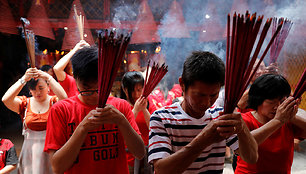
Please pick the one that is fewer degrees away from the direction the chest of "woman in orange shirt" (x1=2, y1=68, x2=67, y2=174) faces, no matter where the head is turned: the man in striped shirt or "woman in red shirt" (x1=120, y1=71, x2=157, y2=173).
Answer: the man in striped shirt

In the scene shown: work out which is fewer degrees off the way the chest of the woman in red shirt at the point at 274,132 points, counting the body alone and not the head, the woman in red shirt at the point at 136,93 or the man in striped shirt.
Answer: the man in striped shirt

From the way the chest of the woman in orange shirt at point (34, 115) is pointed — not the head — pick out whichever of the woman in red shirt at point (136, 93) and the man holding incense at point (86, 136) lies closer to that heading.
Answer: the man holding incense

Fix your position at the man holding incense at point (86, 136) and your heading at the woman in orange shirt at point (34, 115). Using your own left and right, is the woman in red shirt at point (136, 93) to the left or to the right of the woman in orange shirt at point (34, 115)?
right

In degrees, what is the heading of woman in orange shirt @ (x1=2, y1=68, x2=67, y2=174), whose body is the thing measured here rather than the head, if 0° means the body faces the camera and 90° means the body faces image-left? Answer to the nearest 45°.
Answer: approximately 0°

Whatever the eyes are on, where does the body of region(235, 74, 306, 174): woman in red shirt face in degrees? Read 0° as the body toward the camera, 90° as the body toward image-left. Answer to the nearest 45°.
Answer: approximately 315°

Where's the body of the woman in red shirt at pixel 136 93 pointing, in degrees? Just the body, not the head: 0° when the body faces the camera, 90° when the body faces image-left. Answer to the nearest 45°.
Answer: approximately 315°

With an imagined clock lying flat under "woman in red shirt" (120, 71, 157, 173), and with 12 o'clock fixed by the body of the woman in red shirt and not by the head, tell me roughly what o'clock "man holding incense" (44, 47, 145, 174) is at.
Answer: The man holding incense is roughly at 2 o'clock from the woman in red shirt.
